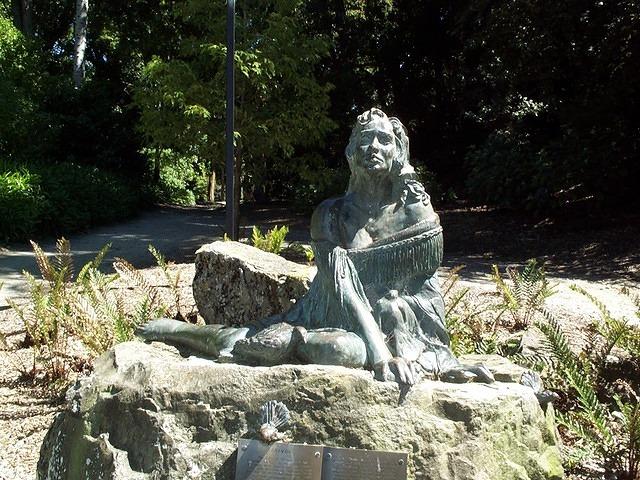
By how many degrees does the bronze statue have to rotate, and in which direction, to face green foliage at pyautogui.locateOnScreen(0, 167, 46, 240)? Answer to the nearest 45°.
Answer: approximately 135° to its right

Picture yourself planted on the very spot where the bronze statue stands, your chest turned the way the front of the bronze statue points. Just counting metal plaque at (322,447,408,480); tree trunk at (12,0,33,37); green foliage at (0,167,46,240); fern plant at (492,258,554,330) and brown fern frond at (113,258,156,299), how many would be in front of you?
1

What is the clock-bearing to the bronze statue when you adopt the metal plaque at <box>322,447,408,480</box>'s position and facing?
The bronze statue is roughly at 6 o'clock from the metal plaque.

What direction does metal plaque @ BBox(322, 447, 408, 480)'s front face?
toward the camera

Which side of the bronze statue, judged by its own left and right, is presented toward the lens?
front

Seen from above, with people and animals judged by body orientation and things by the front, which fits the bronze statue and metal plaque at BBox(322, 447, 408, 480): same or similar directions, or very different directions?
same or similar directions

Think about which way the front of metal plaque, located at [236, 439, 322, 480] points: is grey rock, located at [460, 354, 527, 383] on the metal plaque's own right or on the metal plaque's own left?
on the metal plaque's own left

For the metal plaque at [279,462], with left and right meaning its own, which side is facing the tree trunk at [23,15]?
back

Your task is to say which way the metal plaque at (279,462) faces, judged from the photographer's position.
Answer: facing the viewer

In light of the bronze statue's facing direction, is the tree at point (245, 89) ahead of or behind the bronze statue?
behind

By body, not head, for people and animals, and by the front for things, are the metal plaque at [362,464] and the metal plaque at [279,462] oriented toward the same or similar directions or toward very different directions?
same or similar directions

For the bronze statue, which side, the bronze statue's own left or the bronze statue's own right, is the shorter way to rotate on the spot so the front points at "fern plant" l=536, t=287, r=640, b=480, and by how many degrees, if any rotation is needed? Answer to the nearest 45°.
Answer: approximately 135° to the bronze statue's own left

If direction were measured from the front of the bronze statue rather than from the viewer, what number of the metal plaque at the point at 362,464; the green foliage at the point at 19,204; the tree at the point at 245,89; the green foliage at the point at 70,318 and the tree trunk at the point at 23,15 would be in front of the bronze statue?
1

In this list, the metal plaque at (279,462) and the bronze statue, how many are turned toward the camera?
2

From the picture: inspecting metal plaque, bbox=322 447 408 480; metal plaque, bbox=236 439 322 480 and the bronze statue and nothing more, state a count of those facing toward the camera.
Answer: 3

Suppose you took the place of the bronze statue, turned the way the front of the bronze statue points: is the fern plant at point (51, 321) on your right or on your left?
on your right

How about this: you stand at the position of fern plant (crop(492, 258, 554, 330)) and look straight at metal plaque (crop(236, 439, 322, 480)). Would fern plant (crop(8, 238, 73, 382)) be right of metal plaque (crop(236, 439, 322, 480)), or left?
right
